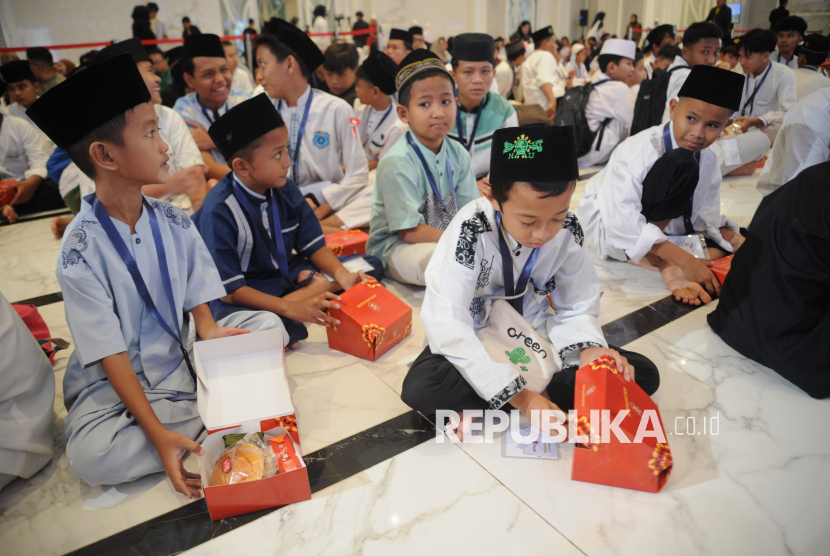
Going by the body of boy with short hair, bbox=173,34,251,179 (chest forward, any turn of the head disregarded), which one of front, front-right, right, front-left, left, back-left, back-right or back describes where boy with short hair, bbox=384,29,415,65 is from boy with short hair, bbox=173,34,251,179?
left

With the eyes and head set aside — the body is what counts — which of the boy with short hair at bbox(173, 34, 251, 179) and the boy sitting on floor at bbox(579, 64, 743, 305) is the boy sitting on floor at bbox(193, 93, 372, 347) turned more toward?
the boy sitting on floor

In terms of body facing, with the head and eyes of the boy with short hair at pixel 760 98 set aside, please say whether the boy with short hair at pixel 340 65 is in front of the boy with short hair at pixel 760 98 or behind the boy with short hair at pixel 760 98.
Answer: in front

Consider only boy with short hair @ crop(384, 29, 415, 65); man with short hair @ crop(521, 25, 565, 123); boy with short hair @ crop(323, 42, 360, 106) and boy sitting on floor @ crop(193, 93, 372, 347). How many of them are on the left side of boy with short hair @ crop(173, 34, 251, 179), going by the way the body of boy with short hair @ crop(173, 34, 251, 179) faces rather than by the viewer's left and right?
3

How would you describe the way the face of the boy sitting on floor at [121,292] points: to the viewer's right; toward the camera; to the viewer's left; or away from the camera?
to the viewer's right
